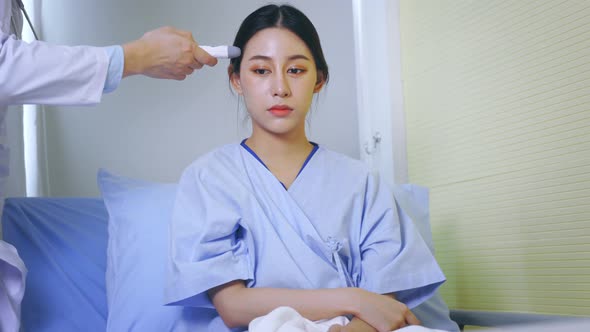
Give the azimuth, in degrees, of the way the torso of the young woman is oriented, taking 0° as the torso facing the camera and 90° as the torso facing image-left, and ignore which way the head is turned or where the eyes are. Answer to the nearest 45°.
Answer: approximately 0°

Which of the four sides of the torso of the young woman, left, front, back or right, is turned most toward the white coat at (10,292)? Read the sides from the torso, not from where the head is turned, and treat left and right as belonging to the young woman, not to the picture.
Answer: right
